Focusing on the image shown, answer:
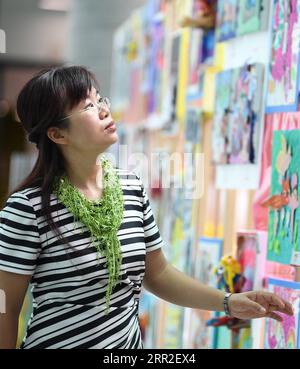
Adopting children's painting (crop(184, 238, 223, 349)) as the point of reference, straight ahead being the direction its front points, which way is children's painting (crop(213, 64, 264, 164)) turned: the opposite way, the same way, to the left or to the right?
the same way

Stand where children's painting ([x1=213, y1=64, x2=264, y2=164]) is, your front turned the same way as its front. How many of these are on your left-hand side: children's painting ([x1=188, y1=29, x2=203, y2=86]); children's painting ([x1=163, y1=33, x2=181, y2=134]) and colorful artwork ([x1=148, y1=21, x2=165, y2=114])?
0

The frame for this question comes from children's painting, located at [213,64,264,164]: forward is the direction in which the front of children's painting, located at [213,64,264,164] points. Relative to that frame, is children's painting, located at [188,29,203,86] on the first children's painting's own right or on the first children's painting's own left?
on the first children's painting's own right

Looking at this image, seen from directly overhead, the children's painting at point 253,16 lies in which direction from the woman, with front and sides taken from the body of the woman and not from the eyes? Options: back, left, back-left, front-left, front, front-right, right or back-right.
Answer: left

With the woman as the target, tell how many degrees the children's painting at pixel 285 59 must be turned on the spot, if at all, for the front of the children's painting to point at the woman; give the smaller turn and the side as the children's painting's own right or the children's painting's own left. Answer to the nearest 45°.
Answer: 0° — it already faces them

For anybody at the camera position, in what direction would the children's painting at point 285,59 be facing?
facing the viewer and to the left of the viewer

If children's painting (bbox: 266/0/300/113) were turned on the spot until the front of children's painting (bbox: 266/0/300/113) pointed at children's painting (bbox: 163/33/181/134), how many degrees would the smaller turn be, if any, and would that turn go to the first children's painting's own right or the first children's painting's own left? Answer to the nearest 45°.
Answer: approximately 135° to the first children's painting's own right

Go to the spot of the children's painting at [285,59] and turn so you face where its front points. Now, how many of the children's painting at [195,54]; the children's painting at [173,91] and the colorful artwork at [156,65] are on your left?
0

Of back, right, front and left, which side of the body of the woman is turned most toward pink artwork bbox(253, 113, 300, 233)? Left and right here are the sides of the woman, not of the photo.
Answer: left

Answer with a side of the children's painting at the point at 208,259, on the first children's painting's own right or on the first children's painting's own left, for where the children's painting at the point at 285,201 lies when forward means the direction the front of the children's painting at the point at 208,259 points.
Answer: on the first children's painting's own left

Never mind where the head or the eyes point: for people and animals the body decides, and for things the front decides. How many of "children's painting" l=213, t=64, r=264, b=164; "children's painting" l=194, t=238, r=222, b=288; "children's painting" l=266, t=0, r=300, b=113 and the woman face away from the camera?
0

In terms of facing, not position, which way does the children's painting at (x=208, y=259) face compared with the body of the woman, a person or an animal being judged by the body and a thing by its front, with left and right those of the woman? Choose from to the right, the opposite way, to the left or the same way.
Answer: to the right

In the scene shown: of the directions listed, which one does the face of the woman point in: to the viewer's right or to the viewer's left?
to the viewer's right

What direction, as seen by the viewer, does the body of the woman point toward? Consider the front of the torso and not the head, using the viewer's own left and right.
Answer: facing the viewer and to the right of the viewer

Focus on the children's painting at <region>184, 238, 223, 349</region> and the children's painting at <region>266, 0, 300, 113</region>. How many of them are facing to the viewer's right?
0
